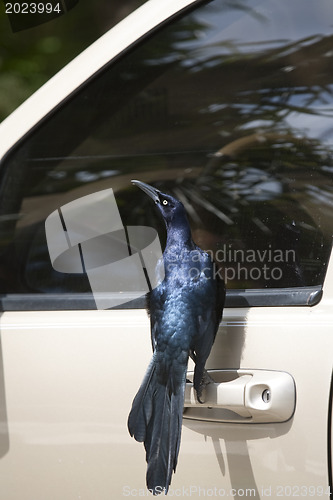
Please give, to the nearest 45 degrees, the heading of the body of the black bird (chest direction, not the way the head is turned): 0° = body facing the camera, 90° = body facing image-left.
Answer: approximately 180°
